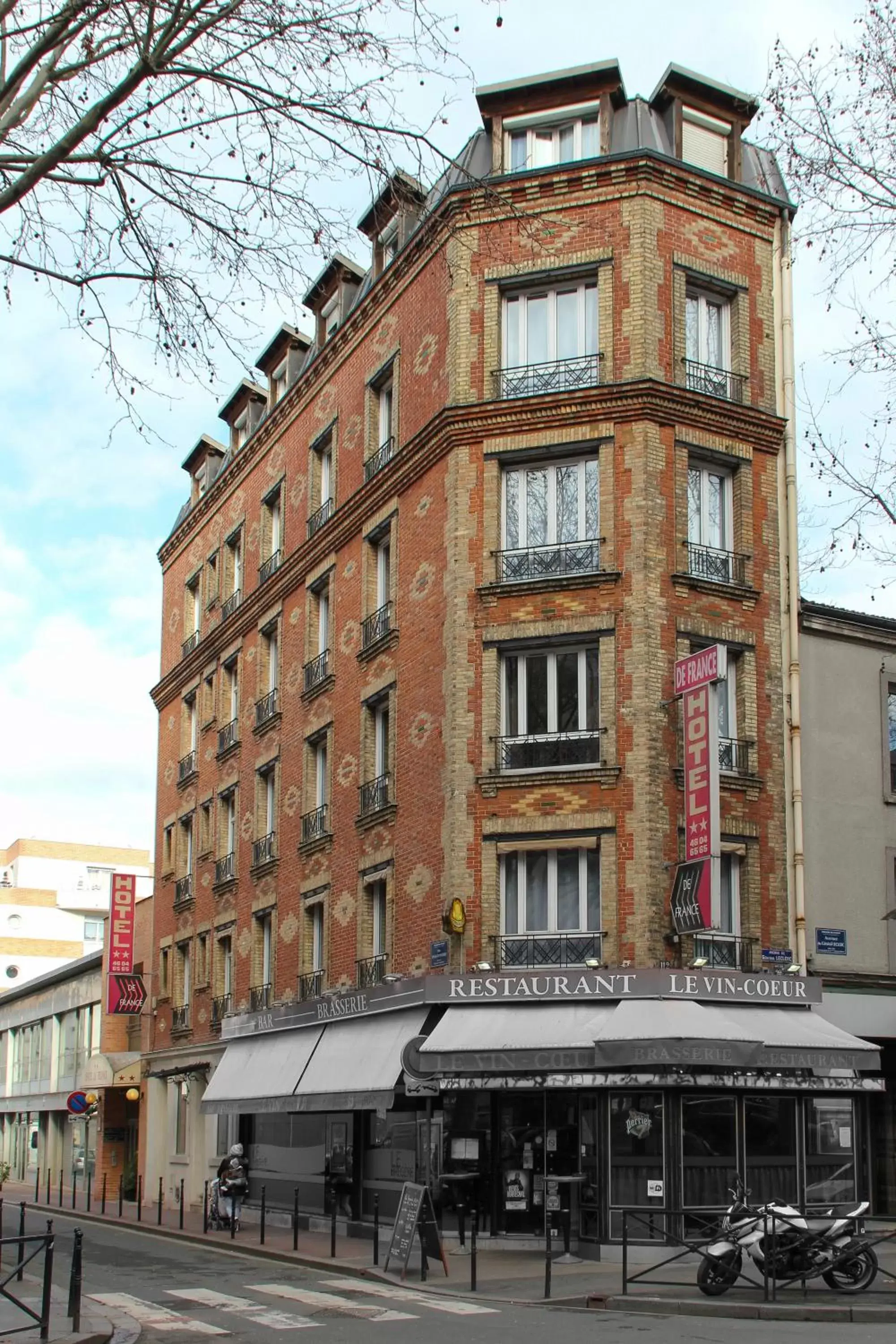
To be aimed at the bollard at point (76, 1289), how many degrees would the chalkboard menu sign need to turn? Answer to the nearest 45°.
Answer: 0° — it already faces it

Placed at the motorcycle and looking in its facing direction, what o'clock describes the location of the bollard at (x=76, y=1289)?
The bollard is roughly at 11 o'clock from the motorcycle.

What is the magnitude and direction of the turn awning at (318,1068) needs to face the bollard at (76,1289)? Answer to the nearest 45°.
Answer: approximately 45° to its left

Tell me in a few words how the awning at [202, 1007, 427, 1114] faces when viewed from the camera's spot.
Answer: facing the viewer and to the left of the viewer

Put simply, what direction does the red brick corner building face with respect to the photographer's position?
facing the viewer

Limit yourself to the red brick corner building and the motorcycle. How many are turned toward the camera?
1

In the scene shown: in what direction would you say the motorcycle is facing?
to the viewer's left

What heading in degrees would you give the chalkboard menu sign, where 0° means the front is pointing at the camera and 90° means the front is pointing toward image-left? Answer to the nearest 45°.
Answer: approximately 45°

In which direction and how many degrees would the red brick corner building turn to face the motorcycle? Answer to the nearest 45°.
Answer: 0° — it already faces it
